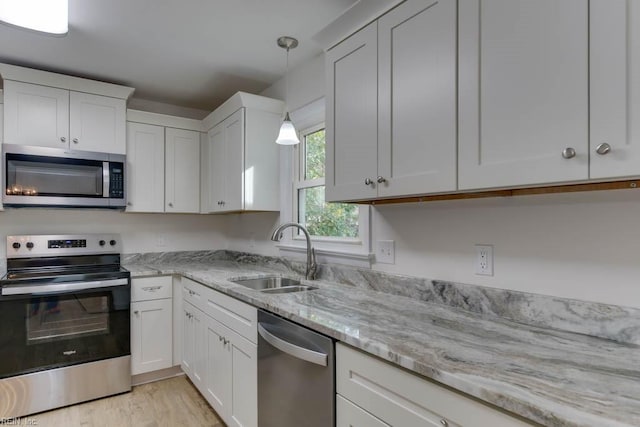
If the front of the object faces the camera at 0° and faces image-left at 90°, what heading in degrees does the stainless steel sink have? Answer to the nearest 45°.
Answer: approximately 45°

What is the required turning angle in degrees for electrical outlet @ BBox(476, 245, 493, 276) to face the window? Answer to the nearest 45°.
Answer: approximately 90° to its right

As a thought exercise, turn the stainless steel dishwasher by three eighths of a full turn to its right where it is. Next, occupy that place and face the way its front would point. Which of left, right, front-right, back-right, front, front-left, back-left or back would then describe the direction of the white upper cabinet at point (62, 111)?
front-left

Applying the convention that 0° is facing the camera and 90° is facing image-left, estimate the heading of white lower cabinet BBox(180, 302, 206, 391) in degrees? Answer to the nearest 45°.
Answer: approximately 90°

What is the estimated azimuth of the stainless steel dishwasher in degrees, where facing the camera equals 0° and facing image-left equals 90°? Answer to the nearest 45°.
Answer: approximately 45°
